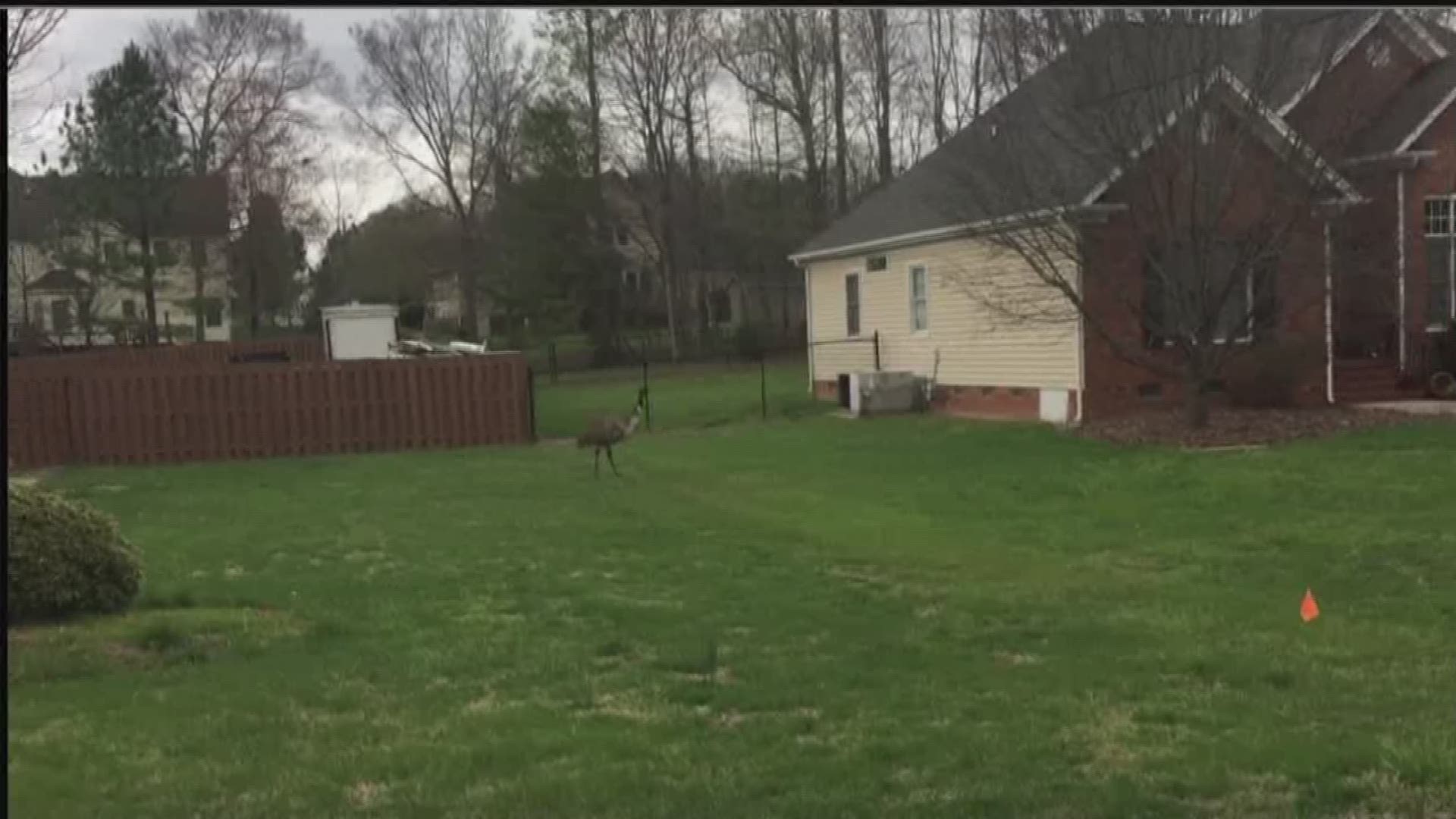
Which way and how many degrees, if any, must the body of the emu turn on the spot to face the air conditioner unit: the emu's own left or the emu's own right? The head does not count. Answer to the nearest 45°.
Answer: approximately 45° to the emu's own left

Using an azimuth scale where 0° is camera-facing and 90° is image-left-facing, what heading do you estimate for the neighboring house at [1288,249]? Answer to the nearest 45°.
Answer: approximately 315°

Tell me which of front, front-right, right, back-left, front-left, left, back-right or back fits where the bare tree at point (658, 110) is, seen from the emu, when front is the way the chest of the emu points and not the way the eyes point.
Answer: left

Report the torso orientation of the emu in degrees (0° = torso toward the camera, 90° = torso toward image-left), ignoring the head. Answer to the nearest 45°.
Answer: approximately 270°

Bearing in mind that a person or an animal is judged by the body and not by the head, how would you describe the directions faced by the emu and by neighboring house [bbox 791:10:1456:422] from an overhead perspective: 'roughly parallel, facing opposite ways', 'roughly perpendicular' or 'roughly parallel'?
roughly perpendicular

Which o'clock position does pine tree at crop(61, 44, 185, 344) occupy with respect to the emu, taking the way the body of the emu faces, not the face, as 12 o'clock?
The pine tree is roughly at 8 o'clock from the emu.

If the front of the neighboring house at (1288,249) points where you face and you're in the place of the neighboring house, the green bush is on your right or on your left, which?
on your right

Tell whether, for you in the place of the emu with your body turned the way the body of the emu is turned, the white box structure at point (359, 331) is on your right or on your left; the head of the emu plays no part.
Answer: on your left

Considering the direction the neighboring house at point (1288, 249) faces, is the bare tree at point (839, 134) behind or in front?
behind

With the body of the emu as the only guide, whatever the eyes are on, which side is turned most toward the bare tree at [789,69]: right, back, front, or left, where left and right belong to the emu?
left

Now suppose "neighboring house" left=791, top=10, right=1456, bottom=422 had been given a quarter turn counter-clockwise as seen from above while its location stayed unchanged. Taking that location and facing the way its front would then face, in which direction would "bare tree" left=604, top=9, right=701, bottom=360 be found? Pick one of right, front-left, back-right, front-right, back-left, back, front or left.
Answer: left

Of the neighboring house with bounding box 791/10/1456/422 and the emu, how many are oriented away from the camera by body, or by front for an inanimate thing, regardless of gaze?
0

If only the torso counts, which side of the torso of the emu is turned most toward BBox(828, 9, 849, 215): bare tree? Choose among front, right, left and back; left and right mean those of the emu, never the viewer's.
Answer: left

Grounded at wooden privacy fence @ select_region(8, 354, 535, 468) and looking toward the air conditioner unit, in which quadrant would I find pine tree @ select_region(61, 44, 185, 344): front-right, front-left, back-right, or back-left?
back-left
